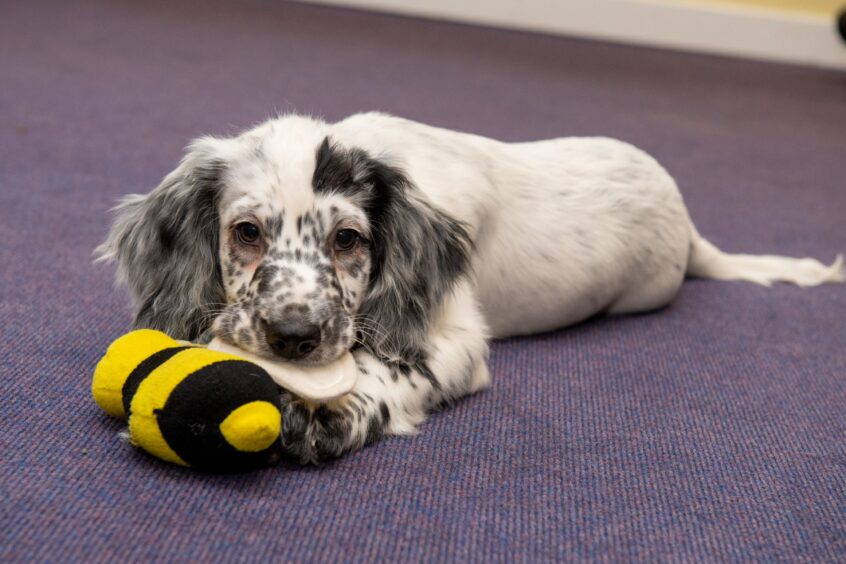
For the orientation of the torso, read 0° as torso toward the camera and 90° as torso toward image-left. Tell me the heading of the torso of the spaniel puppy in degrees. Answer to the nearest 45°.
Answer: approximately 45°

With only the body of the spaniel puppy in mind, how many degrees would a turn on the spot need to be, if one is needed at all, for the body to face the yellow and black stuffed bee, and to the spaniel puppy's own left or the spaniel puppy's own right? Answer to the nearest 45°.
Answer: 0° — it already faces it
